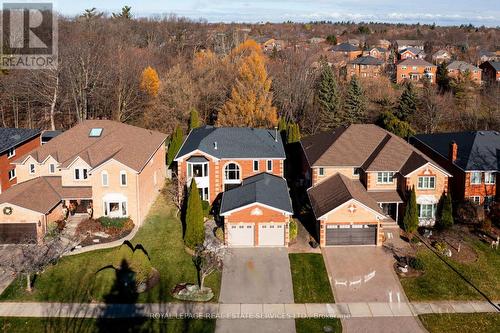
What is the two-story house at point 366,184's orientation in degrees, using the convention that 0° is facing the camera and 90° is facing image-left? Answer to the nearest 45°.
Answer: approximately 0°

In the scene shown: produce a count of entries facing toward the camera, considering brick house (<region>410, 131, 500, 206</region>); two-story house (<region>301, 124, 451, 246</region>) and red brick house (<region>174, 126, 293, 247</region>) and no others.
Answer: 3

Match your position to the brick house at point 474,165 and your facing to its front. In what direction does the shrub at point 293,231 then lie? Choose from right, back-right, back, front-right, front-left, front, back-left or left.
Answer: front-right

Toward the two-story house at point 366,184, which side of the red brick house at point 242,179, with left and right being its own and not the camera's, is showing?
left

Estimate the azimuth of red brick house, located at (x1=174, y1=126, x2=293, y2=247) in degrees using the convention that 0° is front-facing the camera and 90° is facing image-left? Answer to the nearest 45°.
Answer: approximately 0°

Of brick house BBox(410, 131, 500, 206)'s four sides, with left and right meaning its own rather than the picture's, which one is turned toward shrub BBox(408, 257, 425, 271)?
front

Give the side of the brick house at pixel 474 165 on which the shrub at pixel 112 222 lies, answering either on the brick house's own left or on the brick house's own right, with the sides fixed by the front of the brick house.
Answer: on the brick house's own right

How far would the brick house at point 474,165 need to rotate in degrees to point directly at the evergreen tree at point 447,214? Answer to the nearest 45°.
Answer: approximately 45° to its right

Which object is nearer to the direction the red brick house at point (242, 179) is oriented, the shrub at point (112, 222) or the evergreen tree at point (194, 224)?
the evergreen tree

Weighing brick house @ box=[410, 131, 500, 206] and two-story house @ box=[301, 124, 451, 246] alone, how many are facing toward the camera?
2
